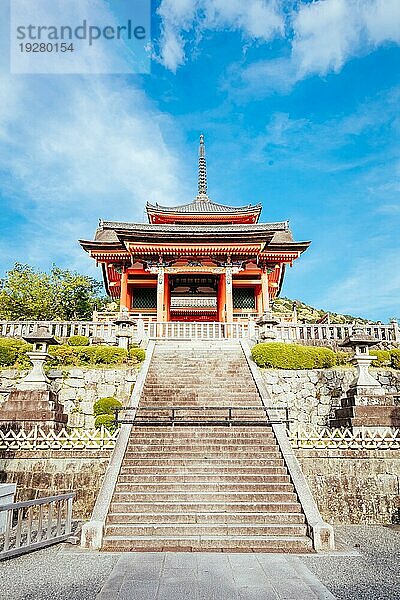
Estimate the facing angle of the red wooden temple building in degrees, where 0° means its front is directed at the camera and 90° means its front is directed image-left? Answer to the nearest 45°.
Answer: approximately 0°

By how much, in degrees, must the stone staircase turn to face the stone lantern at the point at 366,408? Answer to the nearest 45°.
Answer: approximately 135° to its left

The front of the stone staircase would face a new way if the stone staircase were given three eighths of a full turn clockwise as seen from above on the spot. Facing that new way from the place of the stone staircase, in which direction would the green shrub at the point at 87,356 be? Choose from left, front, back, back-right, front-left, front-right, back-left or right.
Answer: front

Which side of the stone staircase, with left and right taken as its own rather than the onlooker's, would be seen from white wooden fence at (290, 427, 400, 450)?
left

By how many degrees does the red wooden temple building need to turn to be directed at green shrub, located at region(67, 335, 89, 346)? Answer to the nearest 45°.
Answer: approximately 45° to its right

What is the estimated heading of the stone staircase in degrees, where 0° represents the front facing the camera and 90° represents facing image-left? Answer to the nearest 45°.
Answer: approximately 0°

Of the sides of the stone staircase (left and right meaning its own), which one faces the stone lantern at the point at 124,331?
back

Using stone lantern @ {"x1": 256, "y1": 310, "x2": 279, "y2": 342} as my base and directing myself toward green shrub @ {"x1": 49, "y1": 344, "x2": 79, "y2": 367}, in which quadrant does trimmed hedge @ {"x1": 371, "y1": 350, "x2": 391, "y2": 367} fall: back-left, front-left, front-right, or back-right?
back-left

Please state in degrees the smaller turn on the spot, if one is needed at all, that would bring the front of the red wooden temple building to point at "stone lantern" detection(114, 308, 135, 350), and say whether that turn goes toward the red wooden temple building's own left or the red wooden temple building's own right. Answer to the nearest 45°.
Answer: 0° — it already faces it

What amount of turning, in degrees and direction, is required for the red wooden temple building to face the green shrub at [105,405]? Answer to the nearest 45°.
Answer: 0° — it already faces it

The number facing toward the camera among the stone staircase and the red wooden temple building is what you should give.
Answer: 2
